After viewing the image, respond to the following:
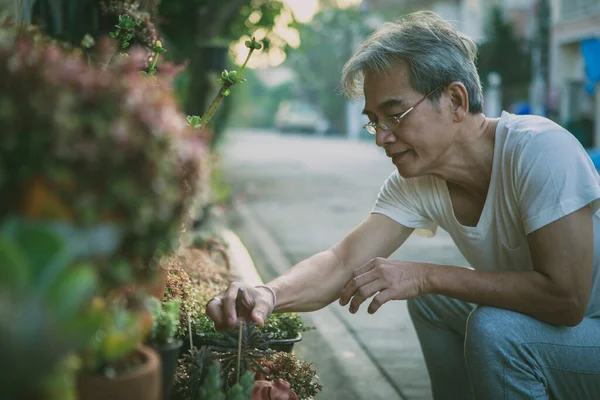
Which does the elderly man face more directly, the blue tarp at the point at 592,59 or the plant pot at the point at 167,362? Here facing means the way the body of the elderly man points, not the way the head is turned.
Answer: the plant pot

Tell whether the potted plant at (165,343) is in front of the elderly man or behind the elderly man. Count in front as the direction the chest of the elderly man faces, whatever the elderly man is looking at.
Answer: in front

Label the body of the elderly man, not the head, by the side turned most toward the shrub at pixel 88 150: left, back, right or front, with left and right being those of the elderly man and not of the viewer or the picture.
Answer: front

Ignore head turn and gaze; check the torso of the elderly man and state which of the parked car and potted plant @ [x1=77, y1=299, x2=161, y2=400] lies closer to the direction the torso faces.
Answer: the potted plant

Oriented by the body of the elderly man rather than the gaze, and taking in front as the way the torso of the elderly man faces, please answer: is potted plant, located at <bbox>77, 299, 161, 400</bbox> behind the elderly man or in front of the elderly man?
in front

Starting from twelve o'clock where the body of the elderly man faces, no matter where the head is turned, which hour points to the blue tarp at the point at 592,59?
The blue tarp is roughly at 5 o'clock from the elderly man.

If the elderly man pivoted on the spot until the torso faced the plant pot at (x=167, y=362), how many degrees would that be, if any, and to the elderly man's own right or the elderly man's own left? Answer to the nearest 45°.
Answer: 0° — they already face it

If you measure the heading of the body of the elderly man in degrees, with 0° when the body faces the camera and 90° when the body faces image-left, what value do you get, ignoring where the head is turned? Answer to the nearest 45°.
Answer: approximately 45°

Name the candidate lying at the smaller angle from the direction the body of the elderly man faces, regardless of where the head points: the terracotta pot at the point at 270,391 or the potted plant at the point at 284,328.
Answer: the terracotta pot

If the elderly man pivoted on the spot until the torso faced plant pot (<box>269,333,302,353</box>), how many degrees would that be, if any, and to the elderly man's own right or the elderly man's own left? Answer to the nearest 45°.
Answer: approximately 45° to the elderly man's own right

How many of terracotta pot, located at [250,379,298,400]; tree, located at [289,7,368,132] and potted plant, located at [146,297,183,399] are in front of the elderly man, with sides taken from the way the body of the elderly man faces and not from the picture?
2

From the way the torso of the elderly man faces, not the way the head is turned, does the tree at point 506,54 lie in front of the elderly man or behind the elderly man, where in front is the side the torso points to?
behind
